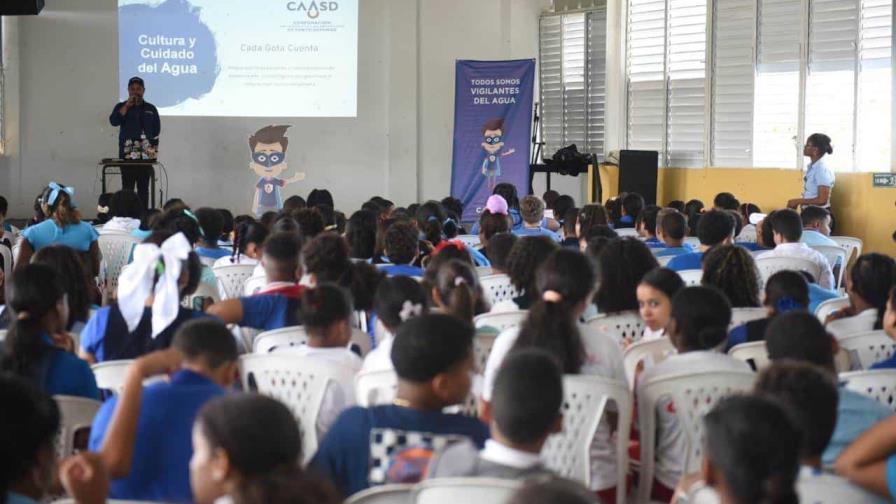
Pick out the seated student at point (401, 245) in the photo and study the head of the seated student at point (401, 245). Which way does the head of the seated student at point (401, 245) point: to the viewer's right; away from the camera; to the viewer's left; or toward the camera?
away from the camera

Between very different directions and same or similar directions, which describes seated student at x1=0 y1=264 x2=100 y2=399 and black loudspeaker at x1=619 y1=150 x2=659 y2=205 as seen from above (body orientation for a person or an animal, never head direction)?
very different directions

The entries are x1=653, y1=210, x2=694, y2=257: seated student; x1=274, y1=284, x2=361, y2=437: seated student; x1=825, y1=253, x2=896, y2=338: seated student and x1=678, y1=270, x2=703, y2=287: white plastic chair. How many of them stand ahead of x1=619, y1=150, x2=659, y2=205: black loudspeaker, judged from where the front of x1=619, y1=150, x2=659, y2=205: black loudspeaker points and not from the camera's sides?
4

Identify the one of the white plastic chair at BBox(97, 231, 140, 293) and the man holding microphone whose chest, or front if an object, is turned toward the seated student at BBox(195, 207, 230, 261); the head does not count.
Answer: the man holding microphone

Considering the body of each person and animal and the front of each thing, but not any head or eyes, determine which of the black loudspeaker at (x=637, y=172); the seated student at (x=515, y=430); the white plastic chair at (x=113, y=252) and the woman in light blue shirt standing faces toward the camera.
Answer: the black loudspeaker

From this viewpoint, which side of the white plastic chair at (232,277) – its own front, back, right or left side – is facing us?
back

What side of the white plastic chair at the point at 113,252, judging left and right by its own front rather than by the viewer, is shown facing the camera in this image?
back

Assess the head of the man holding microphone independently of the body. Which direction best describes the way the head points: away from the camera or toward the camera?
toward the camera

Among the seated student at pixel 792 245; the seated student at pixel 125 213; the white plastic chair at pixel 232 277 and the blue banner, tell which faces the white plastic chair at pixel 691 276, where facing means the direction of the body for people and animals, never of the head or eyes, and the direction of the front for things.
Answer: the blue banner

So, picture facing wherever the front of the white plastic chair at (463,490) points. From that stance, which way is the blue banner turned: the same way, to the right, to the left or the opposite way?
the opposite way

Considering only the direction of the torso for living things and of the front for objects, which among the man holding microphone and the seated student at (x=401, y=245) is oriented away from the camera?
the seated student

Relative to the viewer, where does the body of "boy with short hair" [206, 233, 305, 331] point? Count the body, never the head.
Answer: away from the camera

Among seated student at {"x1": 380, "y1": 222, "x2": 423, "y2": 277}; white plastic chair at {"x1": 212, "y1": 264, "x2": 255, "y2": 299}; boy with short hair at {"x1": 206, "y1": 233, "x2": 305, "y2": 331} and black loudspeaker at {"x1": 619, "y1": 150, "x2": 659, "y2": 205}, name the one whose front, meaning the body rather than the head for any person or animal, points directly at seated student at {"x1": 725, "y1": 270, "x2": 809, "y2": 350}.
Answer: the black loudspeaker

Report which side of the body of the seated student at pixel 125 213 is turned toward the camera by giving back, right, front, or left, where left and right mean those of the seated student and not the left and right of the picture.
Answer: back

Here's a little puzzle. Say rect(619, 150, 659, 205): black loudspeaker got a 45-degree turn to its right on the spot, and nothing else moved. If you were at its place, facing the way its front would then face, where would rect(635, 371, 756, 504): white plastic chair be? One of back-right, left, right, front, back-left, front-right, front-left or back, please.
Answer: front-left

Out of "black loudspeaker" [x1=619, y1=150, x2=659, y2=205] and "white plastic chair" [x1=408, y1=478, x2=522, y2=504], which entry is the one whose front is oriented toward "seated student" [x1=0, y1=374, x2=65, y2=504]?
the black loudspeaker

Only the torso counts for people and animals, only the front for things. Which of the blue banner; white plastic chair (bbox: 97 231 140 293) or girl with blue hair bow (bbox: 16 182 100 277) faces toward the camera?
the blue banner

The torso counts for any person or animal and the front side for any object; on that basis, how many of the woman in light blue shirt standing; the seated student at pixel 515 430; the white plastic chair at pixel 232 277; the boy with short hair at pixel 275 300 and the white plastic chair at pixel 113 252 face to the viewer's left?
1

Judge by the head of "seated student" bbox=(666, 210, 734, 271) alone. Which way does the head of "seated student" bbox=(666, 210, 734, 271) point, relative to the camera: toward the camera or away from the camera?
away from the camera

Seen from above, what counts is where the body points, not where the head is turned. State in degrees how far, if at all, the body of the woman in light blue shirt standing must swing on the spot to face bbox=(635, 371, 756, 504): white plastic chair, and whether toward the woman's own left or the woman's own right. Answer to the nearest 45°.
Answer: approximately 90° to the woman's own left

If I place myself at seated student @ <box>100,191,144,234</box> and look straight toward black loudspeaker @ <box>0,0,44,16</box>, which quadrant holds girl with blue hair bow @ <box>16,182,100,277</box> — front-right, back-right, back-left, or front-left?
back-left

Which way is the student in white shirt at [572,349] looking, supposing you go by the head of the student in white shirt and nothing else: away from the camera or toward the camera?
away from the camera

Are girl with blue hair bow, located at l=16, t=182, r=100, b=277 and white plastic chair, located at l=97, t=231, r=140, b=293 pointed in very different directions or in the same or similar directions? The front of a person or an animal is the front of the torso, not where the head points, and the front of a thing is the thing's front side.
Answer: same or similar directions

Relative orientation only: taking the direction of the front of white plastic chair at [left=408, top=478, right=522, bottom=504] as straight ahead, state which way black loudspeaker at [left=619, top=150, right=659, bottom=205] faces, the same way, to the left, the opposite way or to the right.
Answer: the opposite way
